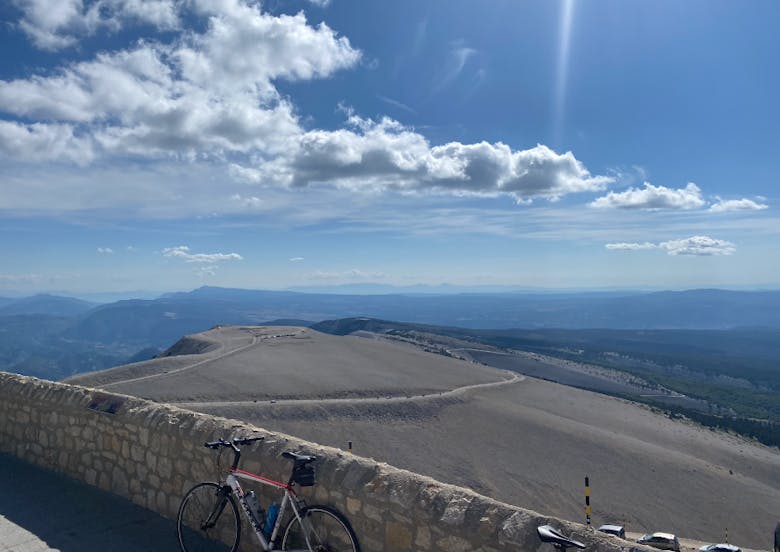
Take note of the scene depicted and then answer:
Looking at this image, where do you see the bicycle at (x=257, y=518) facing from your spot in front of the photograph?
facing away from the viewer and to the left of the viewer
